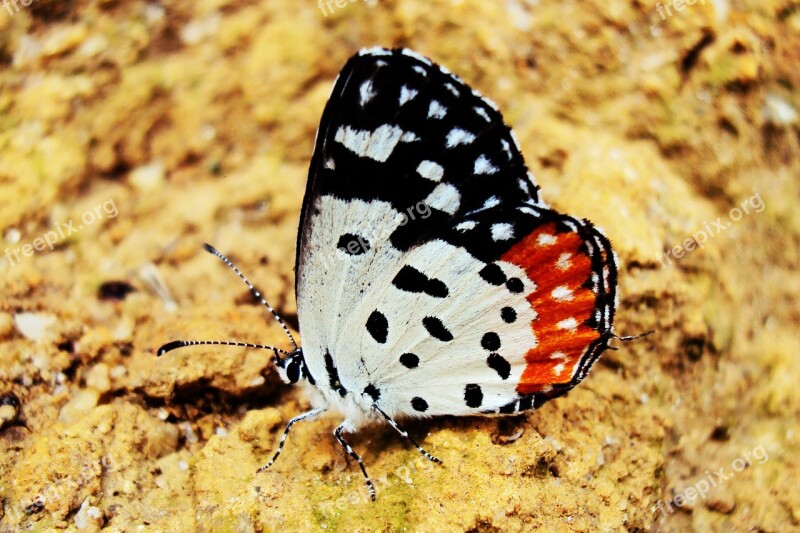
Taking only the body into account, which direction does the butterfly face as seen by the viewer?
to the viewer's left
